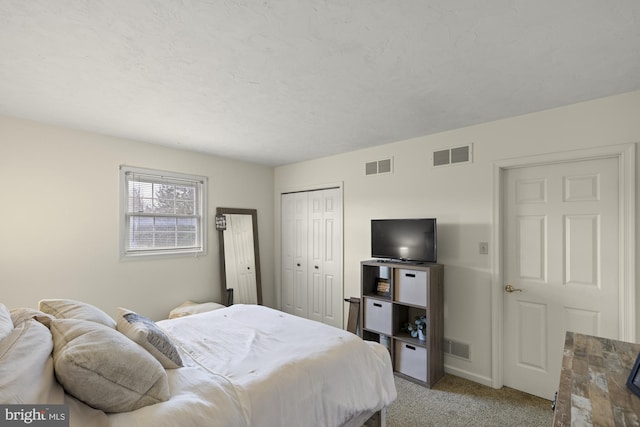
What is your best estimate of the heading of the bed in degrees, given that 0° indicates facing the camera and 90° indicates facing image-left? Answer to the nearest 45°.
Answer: approximately 225°

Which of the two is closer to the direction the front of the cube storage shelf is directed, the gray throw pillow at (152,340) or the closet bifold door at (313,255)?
the gray throw pillow

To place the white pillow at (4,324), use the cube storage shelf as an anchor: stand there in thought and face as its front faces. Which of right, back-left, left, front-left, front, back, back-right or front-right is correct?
front

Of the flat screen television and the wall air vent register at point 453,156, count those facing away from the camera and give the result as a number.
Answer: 0

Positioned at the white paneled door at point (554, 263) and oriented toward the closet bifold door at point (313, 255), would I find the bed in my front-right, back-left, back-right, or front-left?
front-left

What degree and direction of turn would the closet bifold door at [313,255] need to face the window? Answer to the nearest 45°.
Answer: approximately 45° to its right

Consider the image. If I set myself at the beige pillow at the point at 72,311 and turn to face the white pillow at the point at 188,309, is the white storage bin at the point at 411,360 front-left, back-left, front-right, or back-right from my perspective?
front-right

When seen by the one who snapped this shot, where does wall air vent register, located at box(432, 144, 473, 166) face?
facing the viewer and to the left of the viewer

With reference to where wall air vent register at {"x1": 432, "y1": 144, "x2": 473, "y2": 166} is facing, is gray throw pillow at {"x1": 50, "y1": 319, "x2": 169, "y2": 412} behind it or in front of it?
in front

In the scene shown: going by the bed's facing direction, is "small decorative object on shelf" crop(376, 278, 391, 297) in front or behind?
in front

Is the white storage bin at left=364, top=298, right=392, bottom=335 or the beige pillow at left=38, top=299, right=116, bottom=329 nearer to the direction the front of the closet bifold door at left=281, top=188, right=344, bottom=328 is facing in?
the beige pillow

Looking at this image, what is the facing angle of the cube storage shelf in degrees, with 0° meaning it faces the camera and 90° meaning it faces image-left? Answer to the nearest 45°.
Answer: approximately 45°
